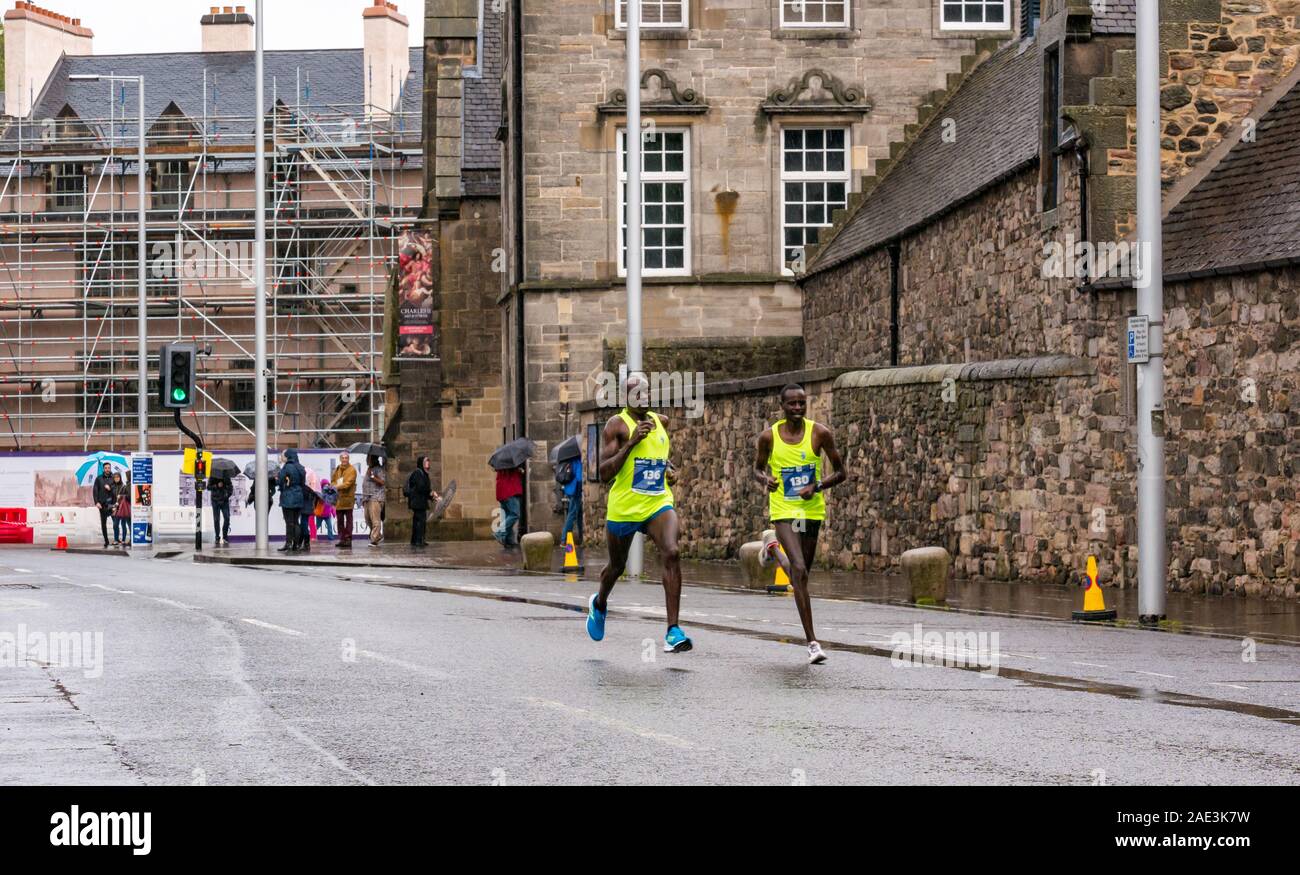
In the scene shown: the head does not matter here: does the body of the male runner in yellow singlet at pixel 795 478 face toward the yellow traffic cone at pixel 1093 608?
no

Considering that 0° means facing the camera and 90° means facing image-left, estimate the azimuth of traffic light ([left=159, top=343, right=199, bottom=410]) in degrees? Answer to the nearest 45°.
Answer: approximately 0°

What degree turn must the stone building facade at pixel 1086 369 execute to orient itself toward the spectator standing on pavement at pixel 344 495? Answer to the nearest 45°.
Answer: approximately 90° to its right

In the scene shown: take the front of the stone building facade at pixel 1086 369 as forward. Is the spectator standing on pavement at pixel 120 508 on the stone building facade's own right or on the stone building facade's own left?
on the stone building facade's own right

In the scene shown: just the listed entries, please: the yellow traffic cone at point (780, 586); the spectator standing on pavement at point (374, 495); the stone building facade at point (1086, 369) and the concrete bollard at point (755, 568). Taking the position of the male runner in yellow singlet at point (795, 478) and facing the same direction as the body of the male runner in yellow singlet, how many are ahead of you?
0

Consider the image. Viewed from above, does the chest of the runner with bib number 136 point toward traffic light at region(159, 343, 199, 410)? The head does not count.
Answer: no

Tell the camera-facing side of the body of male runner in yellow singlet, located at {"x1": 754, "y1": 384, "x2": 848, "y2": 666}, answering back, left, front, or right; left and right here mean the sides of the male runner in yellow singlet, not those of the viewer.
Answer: front

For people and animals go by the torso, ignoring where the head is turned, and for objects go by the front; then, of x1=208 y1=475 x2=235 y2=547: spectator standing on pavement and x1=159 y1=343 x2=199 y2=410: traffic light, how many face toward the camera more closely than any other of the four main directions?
2

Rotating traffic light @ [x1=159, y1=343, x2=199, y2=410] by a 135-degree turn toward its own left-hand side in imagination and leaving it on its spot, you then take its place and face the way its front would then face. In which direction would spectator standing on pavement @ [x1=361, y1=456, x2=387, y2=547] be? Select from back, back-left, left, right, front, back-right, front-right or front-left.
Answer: front

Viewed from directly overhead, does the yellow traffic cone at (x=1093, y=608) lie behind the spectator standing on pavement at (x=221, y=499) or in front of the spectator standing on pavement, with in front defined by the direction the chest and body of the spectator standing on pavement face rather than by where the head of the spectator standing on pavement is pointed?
in front

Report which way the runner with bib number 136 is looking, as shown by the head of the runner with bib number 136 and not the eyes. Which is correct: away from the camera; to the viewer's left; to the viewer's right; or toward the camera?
toward the camera

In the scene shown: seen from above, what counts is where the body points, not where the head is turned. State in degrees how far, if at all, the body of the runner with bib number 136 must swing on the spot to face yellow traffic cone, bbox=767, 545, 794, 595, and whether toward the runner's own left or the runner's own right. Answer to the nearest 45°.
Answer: approximately 135° to the runner's own left

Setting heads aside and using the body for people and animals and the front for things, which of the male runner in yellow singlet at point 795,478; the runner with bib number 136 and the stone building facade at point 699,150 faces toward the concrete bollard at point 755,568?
the stone building facade

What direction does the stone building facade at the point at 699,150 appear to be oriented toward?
toward the camera

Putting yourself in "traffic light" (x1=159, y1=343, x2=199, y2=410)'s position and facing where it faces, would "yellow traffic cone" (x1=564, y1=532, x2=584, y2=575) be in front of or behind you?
in front

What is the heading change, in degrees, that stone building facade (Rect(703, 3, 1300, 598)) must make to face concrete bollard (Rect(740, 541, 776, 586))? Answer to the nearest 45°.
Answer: approximately 45° to its right
